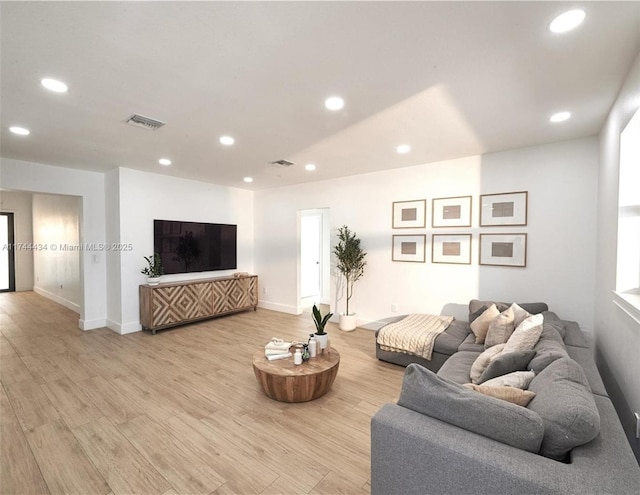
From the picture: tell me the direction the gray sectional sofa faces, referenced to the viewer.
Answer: facing to the left of the viewer

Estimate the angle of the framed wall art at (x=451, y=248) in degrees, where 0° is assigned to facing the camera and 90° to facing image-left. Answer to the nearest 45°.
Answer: approximately 0°

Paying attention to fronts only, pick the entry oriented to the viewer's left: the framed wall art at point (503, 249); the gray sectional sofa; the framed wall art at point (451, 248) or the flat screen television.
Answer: the gray sectional sofa

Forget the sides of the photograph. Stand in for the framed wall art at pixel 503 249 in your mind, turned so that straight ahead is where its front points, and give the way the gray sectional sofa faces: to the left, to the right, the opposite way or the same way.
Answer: to the right

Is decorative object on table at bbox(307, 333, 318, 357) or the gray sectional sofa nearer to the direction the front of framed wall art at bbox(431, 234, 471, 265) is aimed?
the gray sectional sofa

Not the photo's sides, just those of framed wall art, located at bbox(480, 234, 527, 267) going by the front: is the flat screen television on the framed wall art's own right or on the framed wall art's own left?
on the framed wall art's own right
